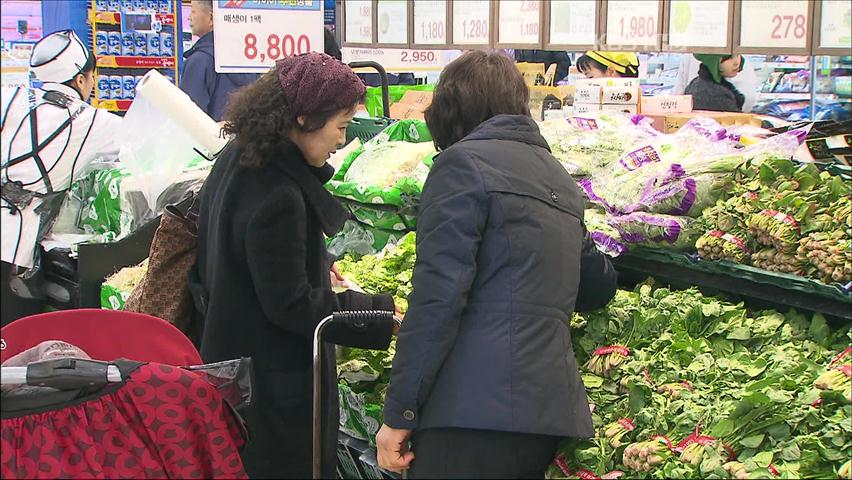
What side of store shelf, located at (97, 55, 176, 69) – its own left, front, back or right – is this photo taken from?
front

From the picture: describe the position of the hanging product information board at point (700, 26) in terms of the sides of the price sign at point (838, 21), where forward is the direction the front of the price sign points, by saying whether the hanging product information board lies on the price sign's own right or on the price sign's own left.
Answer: on the price sign's own right

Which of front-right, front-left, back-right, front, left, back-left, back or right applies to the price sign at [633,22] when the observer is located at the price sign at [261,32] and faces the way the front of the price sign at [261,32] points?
left

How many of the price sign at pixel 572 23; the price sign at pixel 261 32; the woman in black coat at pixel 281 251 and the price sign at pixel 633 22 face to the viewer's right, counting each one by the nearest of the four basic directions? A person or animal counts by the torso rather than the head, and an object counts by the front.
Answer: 1

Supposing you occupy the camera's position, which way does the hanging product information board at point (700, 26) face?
facing the viewer

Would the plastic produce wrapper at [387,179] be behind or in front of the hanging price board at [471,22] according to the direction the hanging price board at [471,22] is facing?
in front

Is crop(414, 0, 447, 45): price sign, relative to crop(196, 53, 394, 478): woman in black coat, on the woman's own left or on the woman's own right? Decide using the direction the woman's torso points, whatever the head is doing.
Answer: on the woman's own left

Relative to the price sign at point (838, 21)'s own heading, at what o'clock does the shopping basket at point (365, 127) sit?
The shopping basket is roughly at 3 o'clock from the price sign.

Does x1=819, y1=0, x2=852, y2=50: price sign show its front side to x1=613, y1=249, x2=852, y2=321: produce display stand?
yes

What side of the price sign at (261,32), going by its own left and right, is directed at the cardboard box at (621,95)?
left

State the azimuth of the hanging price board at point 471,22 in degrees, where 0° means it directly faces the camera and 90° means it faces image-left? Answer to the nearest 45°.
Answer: approximately 0°

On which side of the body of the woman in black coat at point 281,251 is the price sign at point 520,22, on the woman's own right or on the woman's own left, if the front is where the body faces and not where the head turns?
on the woman's own left

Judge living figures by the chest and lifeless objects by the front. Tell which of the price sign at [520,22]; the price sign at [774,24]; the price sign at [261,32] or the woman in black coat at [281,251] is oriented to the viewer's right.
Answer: the woman in black coat
